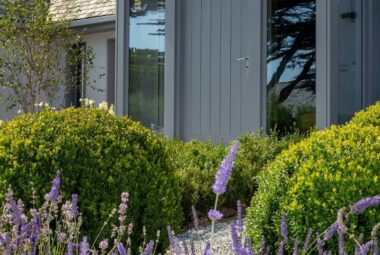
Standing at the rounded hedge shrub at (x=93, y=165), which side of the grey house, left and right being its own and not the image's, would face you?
front

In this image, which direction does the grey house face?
toward the camera

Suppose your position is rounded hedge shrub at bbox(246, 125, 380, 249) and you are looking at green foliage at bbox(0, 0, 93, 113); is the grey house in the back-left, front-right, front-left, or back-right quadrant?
front-right

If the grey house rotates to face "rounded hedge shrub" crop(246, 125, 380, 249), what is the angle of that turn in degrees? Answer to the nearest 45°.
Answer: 0° — it already faces it

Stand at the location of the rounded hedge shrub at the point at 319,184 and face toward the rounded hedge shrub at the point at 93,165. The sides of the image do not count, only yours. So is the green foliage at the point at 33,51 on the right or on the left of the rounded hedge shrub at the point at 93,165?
right

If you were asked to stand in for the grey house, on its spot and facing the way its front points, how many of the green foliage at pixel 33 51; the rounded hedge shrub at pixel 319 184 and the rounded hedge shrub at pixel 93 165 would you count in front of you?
2
